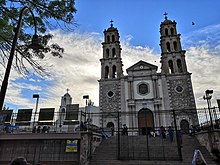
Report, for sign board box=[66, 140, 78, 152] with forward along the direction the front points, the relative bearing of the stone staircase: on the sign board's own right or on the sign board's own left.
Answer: on the sign board's own left

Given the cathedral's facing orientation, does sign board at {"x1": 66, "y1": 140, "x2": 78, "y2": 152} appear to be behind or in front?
in front

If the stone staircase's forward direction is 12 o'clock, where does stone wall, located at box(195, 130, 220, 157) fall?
The stone wall is roughly at 9 o'clock from the stone staircase.

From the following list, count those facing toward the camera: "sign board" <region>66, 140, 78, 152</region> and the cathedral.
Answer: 2

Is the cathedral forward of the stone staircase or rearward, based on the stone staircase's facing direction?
rearward

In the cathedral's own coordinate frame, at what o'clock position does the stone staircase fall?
The stone staircase is roughly at 12 o'clock from the cathedral.

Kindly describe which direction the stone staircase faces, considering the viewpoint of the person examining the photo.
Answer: facing the viewer

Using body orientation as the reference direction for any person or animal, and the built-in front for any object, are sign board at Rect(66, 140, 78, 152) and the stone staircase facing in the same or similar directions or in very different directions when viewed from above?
same or similar directions

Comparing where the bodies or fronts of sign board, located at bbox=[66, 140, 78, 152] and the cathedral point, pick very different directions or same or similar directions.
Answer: same or similar directions

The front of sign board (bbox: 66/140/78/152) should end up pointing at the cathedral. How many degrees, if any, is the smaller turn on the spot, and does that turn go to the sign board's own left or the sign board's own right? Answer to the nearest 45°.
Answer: approximately 135° to the sign board's own left

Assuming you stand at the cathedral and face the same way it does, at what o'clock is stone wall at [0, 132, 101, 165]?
The stone wall is roughly at 1 o'clock from the cathedral.

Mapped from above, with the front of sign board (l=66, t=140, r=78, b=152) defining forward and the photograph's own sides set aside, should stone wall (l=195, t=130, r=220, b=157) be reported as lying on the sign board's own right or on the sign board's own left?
on the sign board's own left

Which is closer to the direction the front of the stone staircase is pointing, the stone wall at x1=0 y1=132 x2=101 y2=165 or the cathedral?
the stone wall

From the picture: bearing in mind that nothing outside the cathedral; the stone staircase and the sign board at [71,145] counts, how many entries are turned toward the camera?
3
